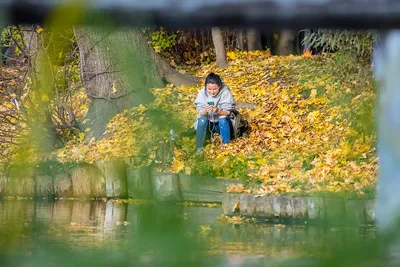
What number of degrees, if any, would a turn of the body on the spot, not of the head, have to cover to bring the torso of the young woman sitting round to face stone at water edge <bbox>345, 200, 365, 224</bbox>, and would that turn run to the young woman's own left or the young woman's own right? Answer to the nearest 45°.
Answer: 0° — they already face it

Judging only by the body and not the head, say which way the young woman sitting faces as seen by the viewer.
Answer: toward the camera

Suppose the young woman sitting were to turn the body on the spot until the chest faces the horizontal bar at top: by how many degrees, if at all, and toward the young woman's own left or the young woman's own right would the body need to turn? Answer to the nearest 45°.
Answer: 0° — they already face it

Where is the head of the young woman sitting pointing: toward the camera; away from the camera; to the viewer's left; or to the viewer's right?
toward the camera

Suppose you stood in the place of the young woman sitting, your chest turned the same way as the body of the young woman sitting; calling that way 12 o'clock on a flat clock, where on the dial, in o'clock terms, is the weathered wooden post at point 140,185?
The weathered wooden post is roughly at 12 o'clock from the young woman sitting.

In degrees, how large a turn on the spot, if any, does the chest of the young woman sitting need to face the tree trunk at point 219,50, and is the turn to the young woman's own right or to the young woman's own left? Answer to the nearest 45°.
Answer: approximately 180°

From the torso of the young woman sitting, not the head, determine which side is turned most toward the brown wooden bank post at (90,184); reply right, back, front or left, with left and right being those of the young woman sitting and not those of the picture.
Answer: front

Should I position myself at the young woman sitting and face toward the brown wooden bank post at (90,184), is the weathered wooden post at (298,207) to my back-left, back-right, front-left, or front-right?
front-left

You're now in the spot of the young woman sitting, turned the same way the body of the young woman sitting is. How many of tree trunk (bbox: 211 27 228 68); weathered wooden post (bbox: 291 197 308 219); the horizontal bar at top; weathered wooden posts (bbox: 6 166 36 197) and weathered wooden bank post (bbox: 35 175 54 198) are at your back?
1

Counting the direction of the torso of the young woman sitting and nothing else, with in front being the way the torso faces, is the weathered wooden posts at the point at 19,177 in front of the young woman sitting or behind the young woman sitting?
in front

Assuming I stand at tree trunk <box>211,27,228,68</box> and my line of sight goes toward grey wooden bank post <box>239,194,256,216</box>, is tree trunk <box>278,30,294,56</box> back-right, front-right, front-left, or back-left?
back-left
